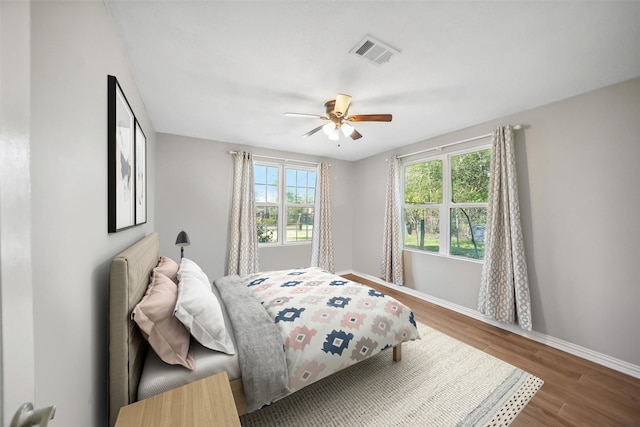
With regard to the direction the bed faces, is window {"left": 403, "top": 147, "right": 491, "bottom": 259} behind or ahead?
ahead

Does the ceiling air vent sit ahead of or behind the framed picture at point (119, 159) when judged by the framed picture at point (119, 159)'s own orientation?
ahead

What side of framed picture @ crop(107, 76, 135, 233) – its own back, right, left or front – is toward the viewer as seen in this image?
right

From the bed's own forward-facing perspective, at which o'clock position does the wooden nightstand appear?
The wooden nightstand is roughly at 4 o'clock from the bed.

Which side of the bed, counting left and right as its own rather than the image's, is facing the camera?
right

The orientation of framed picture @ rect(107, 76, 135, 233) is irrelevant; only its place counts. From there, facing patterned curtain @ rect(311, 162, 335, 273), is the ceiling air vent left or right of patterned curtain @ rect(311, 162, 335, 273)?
right

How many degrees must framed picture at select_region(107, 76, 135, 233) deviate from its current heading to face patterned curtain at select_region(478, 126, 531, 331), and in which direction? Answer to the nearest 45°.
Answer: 0° — it already faces it

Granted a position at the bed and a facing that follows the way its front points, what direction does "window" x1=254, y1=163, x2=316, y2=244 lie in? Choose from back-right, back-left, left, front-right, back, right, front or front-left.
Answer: left

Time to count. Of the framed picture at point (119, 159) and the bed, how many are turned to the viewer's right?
2
